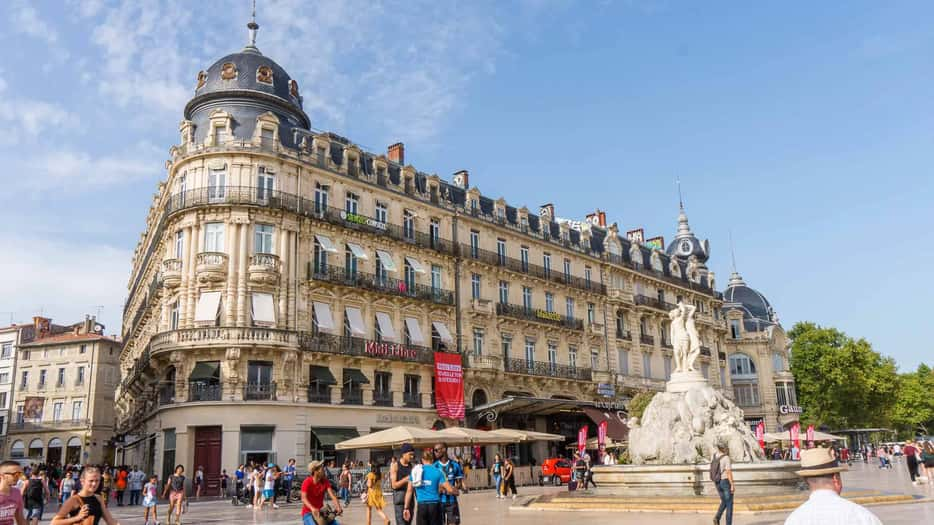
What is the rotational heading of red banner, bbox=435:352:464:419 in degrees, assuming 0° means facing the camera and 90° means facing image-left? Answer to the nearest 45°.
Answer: approximately 0°

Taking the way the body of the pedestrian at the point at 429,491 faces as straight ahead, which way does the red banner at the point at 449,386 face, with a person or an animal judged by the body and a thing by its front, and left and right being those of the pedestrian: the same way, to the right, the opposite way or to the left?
the opposite way

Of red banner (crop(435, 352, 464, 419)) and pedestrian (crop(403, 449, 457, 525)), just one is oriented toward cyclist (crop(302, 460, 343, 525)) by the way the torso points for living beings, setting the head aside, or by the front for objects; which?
the red banner

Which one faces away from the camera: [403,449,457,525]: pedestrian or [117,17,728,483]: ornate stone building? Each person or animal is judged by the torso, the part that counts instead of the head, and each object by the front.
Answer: the pedestrian

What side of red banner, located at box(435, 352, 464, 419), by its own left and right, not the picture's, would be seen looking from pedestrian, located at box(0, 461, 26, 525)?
front

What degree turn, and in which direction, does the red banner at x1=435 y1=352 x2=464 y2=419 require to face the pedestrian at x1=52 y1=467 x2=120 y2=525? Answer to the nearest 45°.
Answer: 0° — it already faces them

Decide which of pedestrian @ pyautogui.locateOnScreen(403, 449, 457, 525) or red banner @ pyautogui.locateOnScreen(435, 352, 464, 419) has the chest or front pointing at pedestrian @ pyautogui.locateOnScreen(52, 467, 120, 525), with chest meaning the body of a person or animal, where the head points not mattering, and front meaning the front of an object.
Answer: the red banner

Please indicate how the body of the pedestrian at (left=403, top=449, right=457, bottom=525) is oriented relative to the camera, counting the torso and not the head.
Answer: away from the camera

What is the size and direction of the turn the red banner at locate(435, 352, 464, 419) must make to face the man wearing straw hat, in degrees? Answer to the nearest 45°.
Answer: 0° — it already faces them
